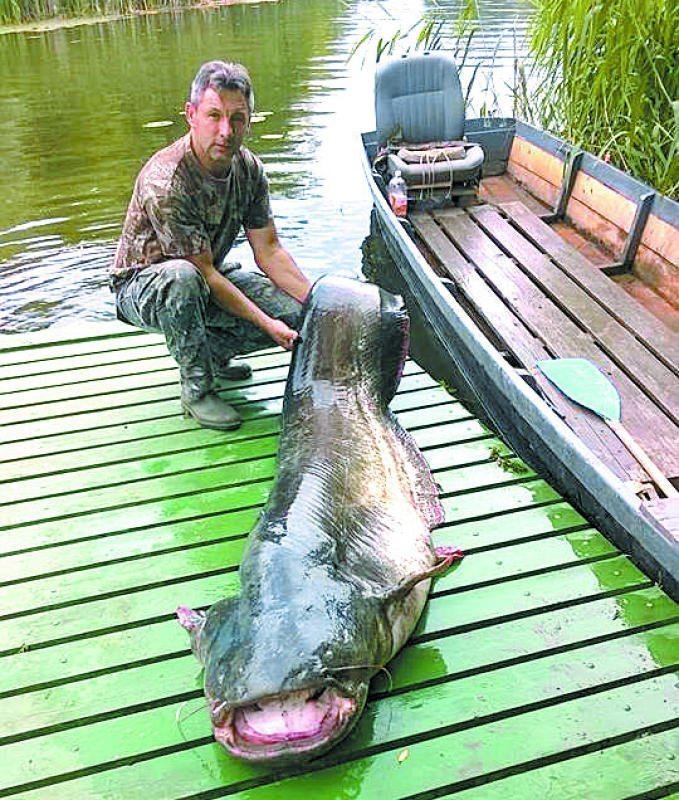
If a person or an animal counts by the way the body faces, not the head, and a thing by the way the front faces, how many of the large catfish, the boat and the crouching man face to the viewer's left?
0

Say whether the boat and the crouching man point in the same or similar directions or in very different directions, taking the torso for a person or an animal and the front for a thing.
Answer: same or similar directions

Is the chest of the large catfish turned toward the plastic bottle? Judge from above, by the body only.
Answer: no

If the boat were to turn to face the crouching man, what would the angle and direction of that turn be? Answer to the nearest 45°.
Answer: approximately 90° to its right

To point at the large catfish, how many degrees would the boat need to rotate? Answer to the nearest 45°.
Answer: approximately 45° to its right

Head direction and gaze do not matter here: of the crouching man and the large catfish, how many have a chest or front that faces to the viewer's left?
0

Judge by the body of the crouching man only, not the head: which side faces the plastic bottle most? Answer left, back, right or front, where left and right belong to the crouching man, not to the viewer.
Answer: left

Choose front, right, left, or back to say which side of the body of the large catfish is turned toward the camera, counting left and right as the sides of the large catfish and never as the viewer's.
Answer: front

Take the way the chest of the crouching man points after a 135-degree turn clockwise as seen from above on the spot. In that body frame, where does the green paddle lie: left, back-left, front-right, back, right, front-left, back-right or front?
back

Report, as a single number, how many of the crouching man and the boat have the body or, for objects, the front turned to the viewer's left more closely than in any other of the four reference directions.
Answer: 0

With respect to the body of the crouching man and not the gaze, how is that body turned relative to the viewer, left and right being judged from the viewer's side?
facing the viewer and to the right of the viewer
